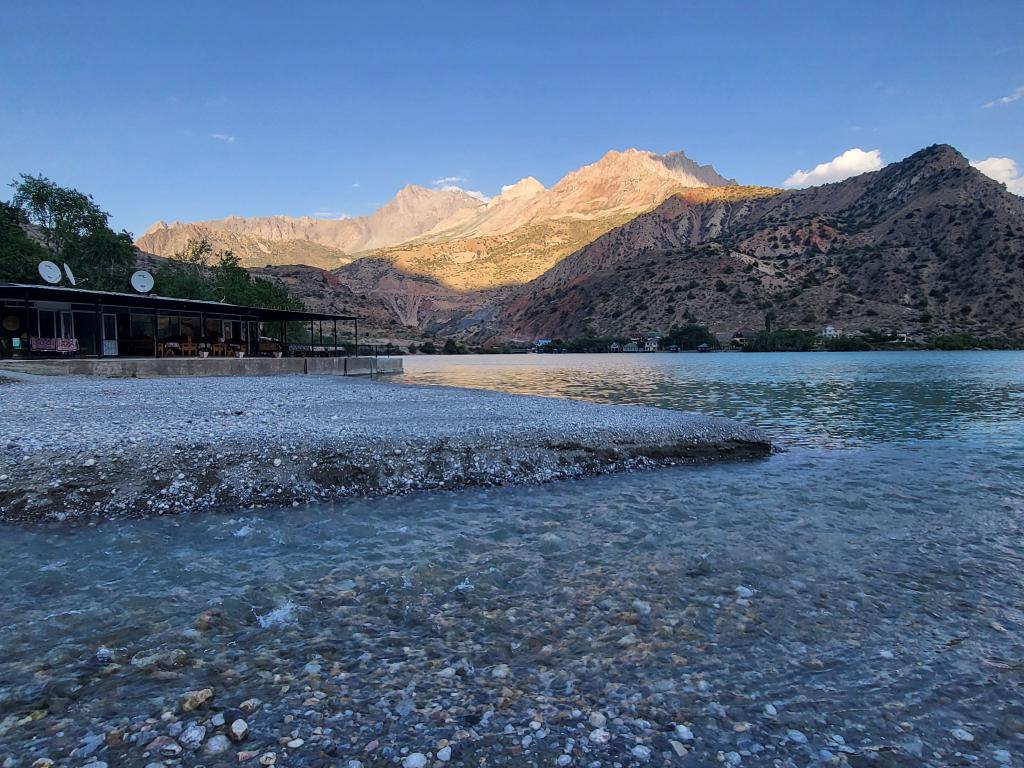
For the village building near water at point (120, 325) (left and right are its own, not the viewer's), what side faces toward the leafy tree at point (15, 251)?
back

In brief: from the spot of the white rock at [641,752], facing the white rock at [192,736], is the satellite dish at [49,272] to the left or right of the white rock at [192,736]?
right

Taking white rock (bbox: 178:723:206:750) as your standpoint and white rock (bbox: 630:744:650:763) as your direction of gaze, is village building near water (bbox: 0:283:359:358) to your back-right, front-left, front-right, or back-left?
back-left

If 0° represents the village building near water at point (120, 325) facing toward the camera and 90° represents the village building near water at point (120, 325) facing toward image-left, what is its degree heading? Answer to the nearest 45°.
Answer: approximately 315°

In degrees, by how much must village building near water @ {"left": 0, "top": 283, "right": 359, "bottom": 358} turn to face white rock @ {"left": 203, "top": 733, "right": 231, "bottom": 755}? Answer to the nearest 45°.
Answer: approximately 45° to its right

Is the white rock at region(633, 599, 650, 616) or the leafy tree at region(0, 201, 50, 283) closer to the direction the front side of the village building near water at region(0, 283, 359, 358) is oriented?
the white rock
